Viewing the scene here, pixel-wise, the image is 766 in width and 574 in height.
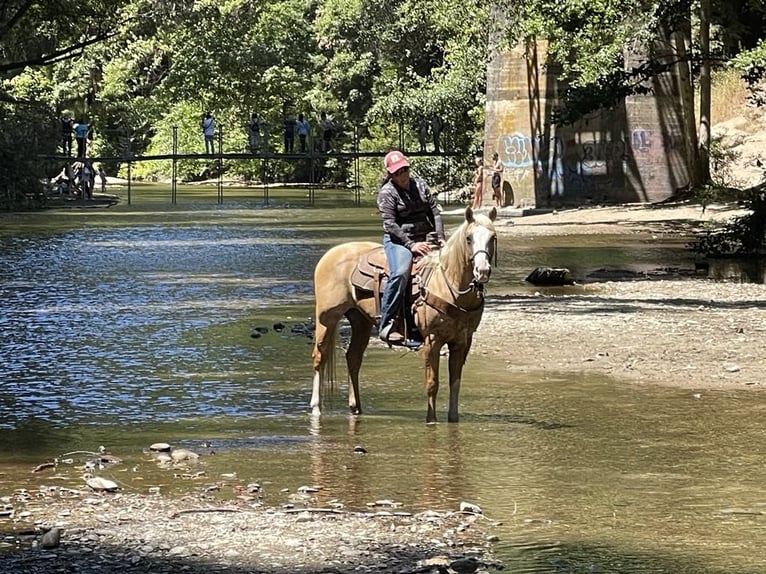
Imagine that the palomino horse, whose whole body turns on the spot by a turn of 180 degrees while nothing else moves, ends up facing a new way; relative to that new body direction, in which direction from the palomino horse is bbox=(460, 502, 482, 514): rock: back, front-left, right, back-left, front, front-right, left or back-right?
back-left

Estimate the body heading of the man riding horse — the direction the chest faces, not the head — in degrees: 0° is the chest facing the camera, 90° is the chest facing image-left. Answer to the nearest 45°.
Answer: approximately 315°

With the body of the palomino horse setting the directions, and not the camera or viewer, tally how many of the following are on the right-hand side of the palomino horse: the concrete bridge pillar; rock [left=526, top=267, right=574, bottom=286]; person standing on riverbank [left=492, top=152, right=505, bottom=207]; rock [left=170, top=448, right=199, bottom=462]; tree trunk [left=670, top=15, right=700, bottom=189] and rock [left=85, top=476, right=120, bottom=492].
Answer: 2

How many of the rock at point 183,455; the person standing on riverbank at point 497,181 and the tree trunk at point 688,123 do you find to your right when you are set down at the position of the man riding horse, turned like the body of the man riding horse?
1

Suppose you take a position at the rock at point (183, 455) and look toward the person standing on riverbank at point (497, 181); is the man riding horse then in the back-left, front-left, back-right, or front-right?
front-right

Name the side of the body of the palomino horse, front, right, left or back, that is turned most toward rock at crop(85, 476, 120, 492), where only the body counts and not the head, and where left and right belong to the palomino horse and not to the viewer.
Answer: right

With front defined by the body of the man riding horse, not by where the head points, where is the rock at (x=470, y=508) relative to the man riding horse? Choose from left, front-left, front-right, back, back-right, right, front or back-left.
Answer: front-right

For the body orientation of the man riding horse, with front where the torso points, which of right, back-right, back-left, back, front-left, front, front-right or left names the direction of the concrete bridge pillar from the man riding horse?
back-left

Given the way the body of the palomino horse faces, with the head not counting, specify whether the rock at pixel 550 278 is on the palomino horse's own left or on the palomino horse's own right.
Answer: on the palomino horse's own left

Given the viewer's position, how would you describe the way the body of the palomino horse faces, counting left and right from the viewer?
facing the viewer and to the right of the viewer

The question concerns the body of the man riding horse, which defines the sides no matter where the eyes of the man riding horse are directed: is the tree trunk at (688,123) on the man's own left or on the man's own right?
on the man's own left

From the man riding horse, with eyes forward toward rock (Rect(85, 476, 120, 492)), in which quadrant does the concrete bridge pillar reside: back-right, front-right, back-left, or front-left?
back-right

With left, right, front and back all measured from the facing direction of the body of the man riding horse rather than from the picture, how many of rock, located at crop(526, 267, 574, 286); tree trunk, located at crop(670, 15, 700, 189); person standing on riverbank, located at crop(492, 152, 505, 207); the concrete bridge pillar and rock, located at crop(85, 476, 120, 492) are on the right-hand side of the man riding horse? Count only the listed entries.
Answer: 1

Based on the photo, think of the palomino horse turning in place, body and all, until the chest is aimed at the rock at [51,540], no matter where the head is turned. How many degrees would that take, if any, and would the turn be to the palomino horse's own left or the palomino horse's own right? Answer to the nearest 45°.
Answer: approximately 90° to the palomino horse's own right

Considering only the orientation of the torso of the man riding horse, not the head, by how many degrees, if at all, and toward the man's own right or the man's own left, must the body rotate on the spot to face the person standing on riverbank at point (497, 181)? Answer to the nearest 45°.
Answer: approximately 135° to the man's own left

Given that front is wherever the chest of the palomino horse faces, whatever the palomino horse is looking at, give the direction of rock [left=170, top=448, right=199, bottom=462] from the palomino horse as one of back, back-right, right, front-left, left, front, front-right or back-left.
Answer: right
